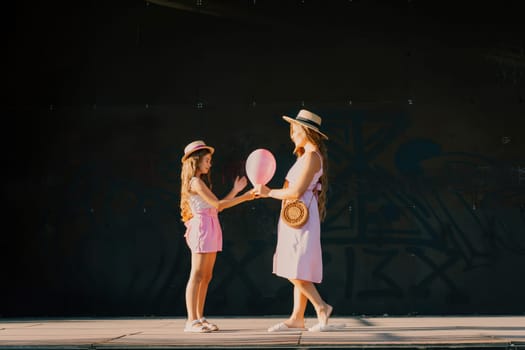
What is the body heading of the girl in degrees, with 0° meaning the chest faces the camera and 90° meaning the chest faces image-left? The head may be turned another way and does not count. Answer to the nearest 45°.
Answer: approximately 270°

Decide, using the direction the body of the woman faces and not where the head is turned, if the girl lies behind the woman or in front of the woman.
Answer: in front

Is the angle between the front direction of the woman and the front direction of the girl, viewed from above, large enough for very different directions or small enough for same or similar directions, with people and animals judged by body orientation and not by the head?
very different directions

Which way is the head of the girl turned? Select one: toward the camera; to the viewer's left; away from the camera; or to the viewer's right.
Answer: to the viewer's right

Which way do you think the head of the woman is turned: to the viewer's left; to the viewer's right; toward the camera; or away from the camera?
to the viewer's left

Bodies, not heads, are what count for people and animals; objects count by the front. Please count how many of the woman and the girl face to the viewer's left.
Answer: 1

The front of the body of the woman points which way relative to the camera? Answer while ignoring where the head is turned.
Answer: to the viewer's left

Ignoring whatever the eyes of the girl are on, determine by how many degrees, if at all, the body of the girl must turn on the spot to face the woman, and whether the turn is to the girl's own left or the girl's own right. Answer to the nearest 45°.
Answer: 0° — they already face them
